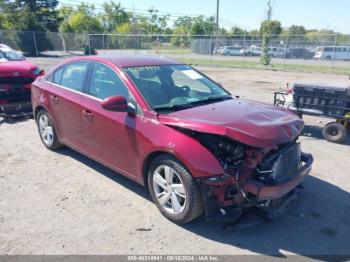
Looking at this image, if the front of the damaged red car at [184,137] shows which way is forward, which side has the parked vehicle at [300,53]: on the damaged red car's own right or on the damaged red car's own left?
on the damaged red car's own left

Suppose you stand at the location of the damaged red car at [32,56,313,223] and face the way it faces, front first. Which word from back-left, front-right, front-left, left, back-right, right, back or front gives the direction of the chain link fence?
back-left

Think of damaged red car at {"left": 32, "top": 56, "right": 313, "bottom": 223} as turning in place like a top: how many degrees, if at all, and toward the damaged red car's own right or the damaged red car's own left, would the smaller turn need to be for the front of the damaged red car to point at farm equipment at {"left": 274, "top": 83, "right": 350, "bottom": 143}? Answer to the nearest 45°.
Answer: approximately 90° to the damaged red car's own left

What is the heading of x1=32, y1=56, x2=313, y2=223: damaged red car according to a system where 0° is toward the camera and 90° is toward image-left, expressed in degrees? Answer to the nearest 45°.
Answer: approximately 315°

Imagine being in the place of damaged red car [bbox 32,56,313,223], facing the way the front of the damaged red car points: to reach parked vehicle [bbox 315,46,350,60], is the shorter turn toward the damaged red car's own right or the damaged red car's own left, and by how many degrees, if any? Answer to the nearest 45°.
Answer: approximately 90° to the damaged red car's own left

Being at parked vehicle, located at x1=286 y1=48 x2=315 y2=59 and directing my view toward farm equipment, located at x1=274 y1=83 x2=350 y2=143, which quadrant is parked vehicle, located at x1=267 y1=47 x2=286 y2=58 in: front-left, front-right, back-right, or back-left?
back-right

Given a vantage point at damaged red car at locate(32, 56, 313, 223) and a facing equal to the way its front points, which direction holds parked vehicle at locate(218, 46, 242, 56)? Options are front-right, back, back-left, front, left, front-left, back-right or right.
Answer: back-left

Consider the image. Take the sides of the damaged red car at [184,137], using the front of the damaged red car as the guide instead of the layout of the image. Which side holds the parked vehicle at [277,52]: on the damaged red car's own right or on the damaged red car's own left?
on the damaged red car's own left

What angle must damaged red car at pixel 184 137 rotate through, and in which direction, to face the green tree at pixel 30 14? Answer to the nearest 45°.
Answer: approximately 180°

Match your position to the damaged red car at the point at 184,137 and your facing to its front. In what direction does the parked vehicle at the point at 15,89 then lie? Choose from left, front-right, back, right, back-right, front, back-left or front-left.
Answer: back
